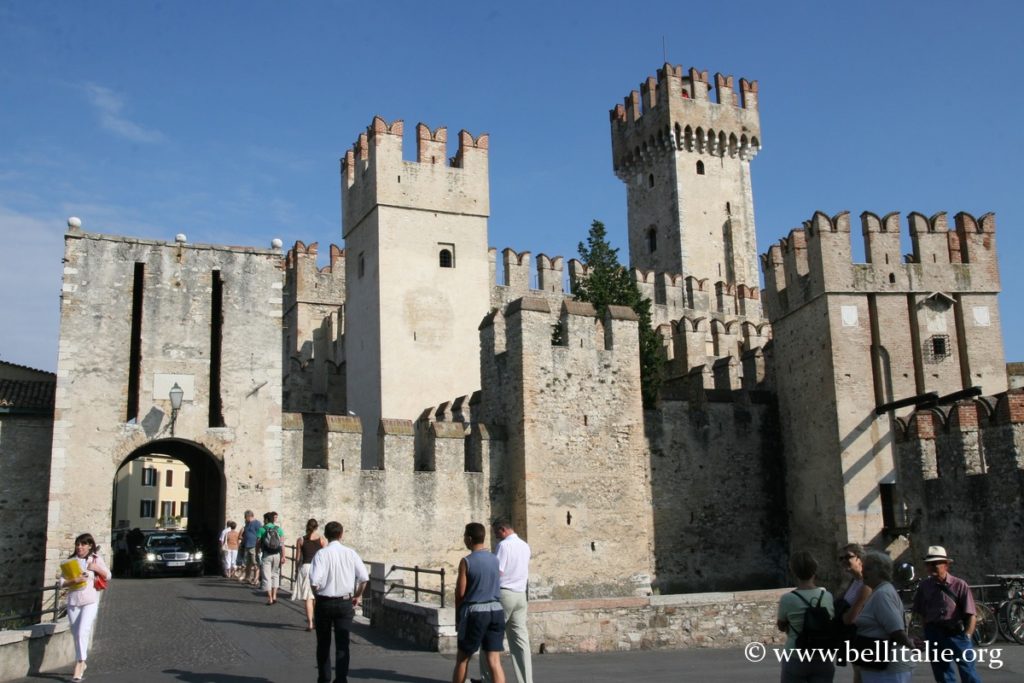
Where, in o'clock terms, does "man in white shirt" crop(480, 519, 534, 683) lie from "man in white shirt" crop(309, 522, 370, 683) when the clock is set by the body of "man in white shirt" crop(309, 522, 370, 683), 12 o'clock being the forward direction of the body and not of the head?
"man in white shirt" crop(480, 519, 534, 683) is roughly at 3 o'clock from "man in white shirt" crop(309, 522, 370, 683).

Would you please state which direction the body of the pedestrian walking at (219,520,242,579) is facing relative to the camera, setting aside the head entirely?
away from the camera

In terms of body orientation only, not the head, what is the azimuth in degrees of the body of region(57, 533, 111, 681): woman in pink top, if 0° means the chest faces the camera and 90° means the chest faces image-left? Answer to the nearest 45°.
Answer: approximately 45°

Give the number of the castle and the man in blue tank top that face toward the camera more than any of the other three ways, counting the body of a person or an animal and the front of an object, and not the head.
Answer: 1

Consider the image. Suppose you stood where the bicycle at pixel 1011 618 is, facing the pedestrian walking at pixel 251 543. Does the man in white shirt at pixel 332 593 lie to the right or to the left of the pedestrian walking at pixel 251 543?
left

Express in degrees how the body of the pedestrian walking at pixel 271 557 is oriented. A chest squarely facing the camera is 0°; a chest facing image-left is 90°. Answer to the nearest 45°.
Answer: approximately 180°

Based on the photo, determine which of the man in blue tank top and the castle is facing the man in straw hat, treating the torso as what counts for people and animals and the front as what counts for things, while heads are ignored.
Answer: the castle

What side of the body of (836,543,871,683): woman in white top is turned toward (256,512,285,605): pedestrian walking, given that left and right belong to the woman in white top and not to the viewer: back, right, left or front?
right

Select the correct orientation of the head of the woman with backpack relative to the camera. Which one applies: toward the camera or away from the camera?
away from the camera

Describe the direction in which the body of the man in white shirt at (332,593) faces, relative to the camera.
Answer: away from the camera

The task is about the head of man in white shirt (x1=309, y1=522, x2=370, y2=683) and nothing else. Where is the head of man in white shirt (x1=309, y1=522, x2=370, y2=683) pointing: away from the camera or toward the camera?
away from the camera

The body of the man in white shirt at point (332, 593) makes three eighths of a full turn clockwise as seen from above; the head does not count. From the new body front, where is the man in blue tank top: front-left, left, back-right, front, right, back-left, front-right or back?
front
